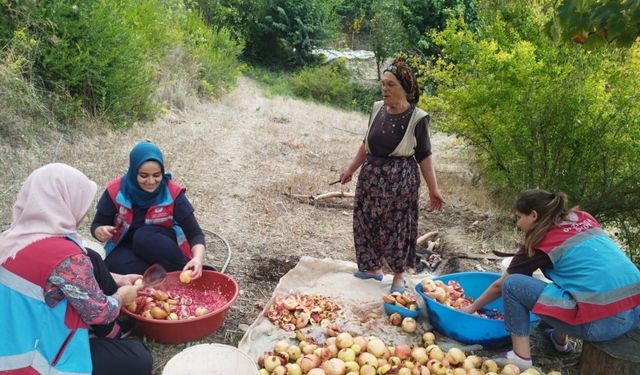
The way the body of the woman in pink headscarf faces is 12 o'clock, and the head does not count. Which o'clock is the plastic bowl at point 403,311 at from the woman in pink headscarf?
The plastic bowl is roughly at 1 o'clock from the woman in pink headscarf.

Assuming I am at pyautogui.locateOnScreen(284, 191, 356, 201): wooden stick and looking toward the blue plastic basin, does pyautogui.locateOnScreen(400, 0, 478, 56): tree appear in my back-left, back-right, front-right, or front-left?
back-left

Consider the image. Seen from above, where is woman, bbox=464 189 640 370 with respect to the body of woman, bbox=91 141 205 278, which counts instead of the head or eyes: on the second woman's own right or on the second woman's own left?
on the second woman's own left

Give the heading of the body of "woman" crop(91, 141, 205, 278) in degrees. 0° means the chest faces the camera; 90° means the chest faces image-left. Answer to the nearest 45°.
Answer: approximately 0°

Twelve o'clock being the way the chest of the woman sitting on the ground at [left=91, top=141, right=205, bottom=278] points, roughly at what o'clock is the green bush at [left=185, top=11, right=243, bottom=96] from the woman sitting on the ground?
The green bush is roughly at 6 o'clock from the woman sitting on the ground.

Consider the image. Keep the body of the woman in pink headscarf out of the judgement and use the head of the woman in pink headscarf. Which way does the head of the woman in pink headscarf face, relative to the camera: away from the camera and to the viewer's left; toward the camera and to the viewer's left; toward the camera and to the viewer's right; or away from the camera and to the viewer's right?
away from the camera and to the viewer's right

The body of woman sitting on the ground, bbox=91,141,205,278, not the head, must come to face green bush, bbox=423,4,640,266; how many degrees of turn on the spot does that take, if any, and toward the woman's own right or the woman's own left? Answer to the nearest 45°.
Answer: approximately 90° to the woman's own left

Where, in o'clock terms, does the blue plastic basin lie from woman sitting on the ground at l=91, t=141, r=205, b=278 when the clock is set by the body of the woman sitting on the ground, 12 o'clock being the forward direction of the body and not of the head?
The blue plastic basin is roughly at 10 o'clock from the woman sitting on the ground.

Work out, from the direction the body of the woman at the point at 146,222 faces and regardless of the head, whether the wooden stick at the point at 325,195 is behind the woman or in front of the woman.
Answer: behind

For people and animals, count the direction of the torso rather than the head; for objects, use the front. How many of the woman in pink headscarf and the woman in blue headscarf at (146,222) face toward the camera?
1

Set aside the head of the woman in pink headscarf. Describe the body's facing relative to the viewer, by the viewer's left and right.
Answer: facing away from the viewer and to the right of the viewer
